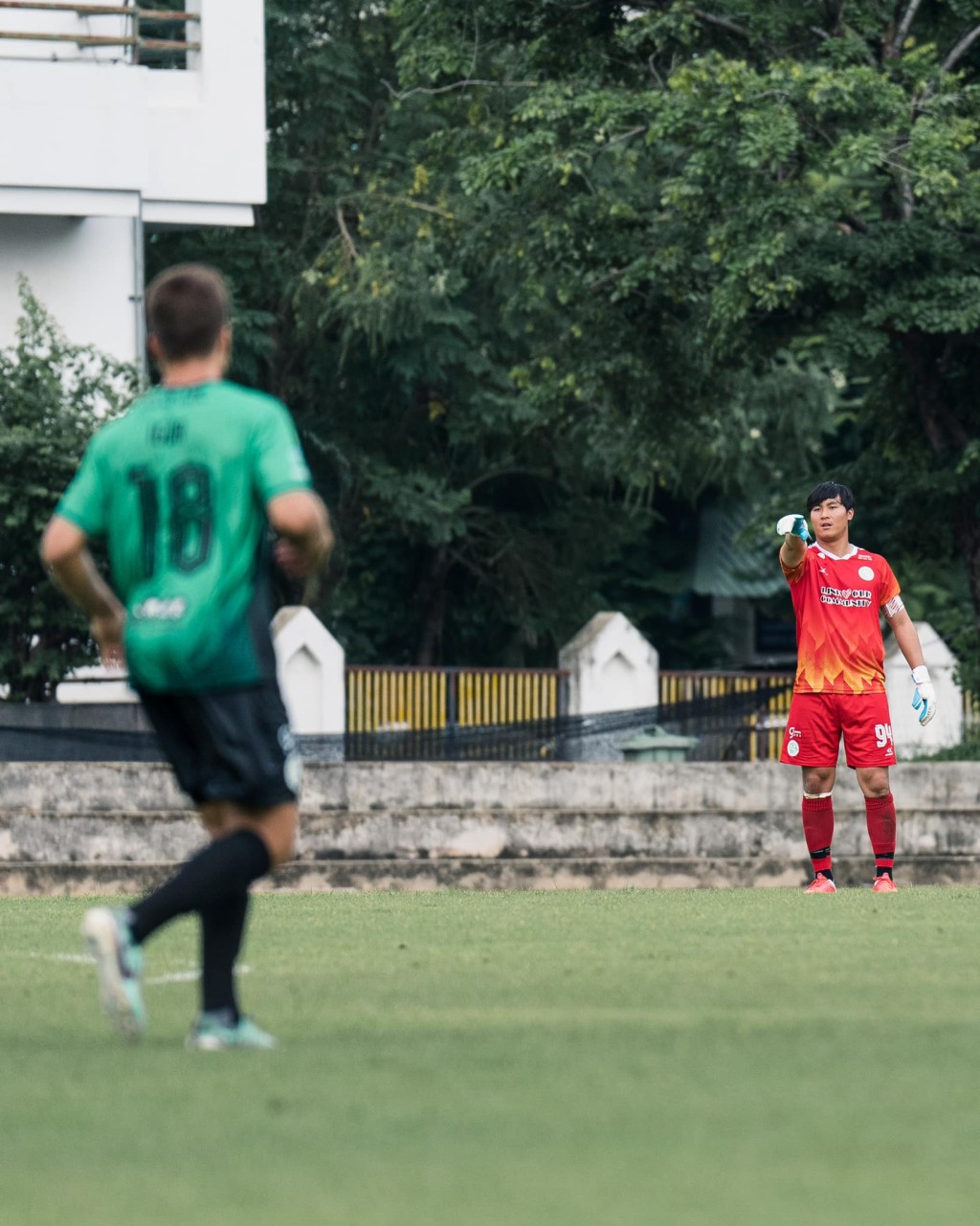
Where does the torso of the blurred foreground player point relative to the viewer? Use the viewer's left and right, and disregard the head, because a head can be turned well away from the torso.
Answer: facing away from the viewer and to the right of the viewer

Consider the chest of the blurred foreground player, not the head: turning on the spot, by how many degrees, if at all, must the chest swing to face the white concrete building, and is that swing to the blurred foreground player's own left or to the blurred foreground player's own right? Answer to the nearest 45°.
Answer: approximately 45° to the blurred foreground player's own left

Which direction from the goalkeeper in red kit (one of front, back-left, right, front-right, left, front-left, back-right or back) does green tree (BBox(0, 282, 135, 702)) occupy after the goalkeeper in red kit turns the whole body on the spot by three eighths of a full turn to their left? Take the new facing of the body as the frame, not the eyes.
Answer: left

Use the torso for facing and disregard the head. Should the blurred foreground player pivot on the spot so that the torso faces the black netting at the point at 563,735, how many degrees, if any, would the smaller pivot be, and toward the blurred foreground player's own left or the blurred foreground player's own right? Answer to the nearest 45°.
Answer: approximately 45° to the blurred foreground player's own left

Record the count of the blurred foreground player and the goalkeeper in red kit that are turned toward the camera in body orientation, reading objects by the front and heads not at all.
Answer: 1

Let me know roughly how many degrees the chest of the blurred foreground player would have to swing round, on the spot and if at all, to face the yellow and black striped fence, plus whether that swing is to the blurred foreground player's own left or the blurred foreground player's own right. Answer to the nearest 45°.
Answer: approximately 45° to the blurred foreground player's own left

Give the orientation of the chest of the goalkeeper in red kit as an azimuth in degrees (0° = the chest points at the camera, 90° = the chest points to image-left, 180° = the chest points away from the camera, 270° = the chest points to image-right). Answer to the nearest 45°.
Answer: approximately 0°

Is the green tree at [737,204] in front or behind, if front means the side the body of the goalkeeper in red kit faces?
behind

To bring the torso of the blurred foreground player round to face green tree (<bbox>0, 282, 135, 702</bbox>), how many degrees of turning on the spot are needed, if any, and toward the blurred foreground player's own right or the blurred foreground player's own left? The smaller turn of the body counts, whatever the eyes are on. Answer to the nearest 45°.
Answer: approximately 45° to the blurred foreground player's own left

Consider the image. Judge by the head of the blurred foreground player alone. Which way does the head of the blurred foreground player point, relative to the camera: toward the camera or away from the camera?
away from the camera
